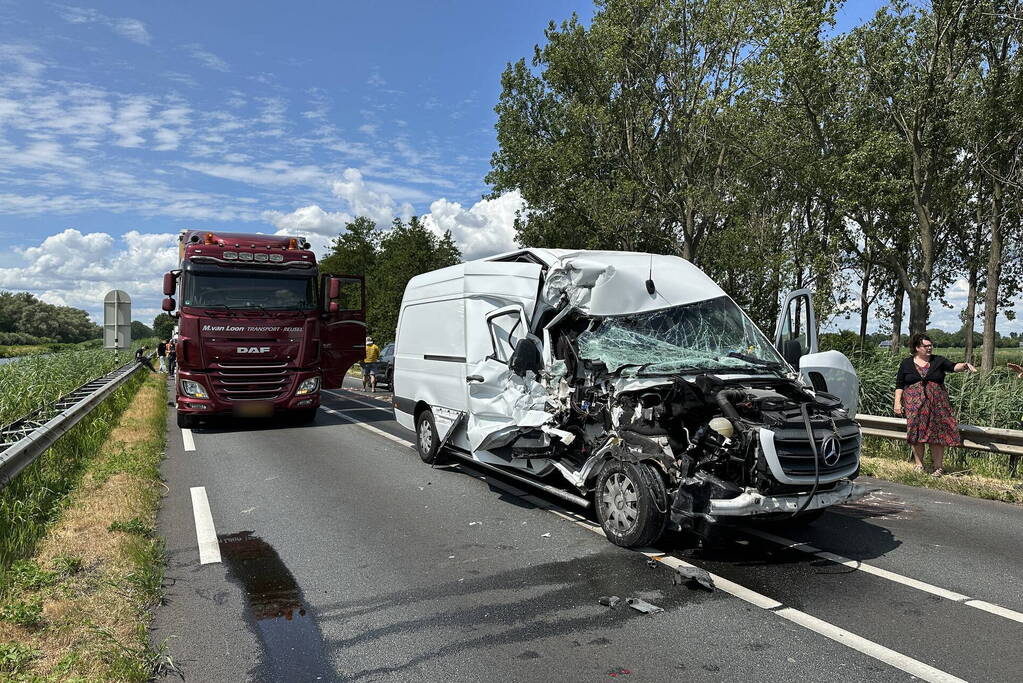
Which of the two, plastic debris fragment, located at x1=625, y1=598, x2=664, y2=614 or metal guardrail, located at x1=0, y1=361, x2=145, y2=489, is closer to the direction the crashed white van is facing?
the plastic debris fragment

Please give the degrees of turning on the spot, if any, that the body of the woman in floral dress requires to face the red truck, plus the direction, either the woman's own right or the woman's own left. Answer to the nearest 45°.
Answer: approximately 90° to the woman's own right

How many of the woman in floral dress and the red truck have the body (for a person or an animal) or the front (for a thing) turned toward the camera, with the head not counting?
2

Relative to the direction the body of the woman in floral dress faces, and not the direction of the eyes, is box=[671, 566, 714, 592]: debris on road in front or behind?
in front

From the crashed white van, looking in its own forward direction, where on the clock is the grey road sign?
The grey road sign is roughly at 6 o'clock from the crashed white van.

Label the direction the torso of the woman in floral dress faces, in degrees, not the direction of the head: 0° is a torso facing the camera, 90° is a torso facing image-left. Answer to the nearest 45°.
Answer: approximately 0°

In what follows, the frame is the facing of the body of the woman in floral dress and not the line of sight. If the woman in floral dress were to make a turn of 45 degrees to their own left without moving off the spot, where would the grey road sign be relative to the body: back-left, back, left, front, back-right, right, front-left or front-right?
back-right

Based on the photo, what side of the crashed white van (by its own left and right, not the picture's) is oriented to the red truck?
back

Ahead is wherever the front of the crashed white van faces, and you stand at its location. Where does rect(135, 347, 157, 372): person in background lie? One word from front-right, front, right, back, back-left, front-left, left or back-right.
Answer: back

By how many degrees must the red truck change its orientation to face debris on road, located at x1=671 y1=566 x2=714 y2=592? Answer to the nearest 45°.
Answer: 0° — it already faces it
